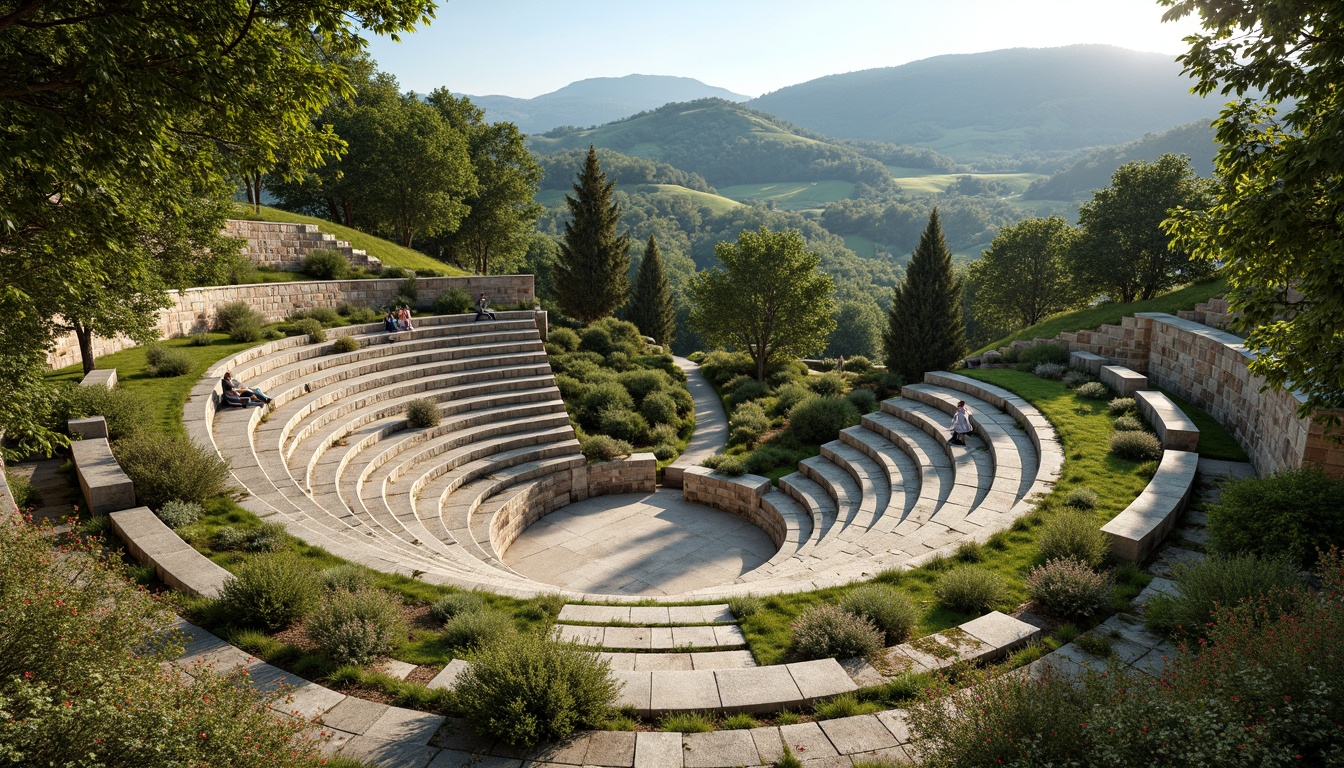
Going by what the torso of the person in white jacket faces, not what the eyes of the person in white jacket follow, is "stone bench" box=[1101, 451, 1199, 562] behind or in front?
behind
